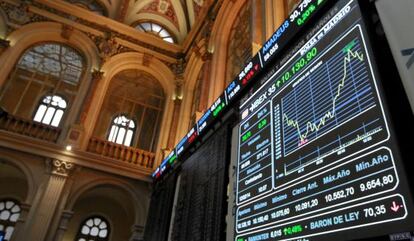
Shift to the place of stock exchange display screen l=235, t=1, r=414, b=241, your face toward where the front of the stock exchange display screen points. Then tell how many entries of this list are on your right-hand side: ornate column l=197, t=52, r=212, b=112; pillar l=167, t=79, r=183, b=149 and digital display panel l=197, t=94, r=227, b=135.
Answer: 3

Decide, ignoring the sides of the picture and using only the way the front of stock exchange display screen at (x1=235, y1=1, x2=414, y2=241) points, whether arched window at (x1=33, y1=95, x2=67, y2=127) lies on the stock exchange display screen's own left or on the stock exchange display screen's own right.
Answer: on the stock exchange display screen's own right

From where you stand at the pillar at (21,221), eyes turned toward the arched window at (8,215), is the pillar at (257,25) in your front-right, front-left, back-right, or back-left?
back-right

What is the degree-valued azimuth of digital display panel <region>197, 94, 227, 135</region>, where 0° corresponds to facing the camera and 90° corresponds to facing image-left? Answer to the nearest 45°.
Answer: approximately 45°

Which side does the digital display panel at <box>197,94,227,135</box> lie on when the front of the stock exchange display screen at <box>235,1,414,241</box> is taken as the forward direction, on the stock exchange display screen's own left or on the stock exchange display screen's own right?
on the stock exchange display screen's own right

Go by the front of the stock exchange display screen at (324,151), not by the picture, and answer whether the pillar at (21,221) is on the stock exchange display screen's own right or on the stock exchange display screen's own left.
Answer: on the stock exchange display screen's own right

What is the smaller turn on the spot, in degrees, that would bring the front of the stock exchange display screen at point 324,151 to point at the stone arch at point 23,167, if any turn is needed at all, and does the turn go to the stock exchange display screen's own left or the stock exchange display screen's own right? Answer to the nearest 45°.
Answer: approximately 45° to the stock exchange display screen's own right

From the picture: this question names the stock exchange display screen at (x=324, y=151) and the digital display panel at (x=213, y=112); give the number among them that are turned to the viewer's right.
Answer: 0

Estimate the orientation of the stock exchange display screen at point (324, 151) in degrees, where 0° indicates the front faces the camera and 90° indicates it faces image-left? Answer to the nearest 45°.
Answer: approximately 45°

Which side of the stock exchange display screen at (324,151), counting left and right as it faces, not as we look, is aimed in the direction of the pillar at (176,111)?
right
